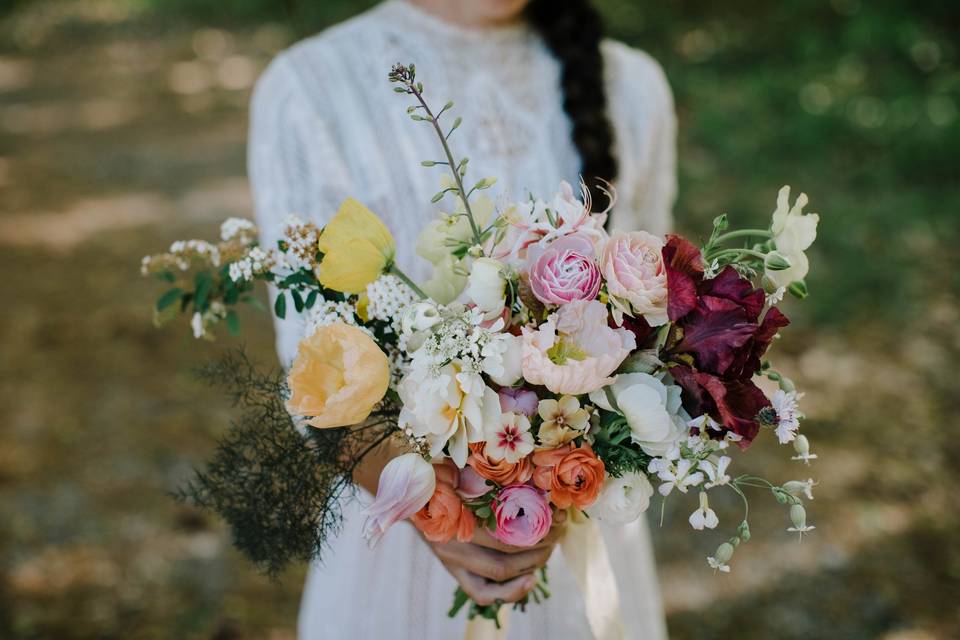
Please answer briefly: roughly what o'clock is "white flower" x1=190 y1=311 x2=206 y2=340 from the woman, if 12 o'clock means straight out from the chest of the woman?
The white flower is roughly at 1 o'clock from the woman.

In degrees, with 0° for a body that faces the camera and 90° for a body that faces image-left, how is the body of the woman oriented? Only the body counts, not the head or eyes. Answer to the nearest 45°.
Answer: approximately 0°

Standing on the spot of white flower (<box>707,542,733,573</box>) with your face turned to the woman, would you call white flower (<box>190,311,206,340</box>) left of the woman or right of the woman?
left

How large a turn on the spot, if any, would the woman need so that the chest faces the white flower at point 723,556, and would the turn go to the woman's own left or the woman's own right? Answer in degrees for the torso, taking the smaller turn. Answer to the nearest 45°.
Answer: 0° — they already face it
